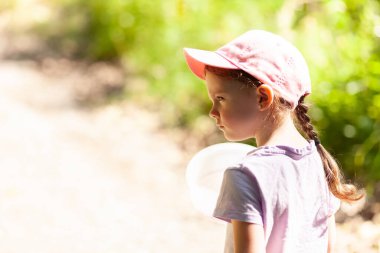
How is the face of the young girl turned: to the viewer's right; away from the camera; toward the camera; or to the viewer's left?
to the viewer's left

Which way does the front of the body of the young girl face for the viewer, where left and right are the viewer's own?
facing away from the viewer and to the left of the viewer
